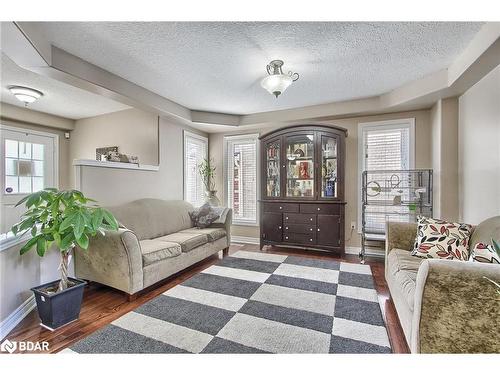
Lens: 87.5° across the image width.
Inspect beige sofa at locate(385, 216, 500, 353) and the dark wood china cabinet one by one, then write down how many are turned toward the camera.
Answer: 1

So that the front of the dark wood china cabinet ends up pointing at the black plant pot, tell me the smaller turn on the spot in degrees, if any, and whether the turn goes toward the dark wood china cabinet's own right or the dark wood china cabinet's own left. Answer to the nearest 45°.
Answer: approximately 45° to the dark wood china cabinet's own right

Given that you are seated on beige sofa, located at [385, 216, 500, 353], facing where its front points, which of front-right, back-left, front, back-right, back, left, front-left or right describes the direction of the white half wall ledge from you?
front

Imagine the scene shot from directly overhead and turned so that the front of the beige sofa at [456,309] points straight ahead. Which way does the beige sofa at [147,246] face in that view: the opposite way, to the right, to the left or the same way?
the opposite way

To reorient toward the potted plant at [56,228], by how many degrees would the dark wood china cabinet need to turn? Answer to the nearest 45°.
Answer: approximately 45° to its right

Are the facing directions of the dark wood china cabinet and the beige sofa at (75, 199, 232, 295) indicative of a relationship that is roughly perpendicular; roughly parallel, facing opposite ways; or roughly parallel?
roughly perpendicular

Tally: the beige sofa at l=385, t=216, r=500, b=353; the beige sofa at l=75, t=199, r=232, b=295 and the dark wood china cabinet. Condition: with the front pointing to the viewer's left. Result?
1

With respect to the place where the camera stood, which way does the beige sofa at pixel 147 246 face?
facing the viewer and to the right of the viewer

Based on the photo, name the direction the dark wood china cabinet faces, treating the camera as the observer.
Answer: facing the viewer

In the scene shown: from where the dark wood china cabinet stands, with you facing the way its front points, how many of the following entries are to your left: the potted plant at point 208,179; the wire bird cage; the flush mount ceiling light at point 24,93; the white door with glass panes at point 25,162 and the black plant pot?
1

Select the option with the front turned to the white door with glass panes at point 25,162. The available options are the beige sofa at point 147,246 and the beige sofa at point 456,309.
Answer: the beige sofa at point 456,309

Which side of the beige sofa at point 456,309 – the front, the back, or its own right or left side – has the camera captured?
left

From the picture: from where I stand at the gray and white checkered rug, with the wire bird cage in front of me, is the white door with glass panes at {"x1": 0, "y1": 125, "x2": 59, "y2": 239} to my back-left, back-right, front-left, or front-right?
back-left

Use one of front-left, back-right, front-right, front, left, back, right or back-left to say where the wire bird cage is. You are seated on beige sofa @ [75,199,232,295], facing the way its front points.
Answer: front-left

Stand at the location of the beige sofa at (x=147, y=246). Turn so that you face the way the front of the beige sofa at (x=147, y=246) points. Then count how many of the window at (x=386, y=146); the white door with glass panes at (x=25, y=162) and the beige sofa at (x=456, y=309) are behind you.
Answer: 1

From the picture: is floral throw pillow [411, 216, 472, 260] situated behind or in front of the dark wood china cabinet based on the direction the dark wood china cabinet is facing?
in front

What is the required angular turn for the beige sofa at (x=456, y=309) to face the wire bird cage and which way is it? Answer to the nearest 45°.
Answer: approximately 90° to its right
